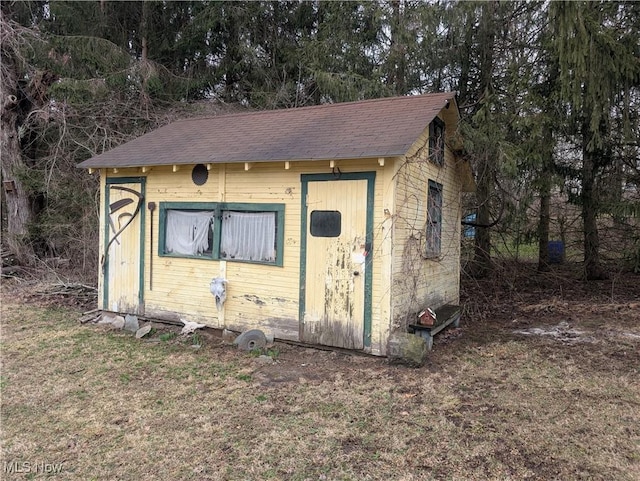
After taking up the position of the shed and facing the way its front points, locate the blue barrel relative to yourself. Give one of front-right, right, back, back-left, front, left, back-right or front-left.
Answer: back

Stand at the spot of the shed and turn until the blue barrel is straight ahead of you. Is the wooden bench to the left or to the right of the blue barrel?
right

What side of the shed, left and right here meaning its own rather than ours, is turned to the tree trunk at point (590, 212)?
back

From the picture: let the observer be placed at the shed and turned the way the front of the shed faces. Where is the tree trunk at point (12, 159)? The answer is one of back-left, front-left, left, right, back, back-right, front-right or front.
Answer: right

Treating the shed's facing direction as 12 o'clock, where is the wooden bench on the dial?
The wooden bench is roughly at 8 o'clock from the shed.

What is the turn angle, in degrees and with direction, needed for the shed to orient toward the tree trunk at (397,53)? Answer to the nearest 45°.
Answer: approximately 180°
